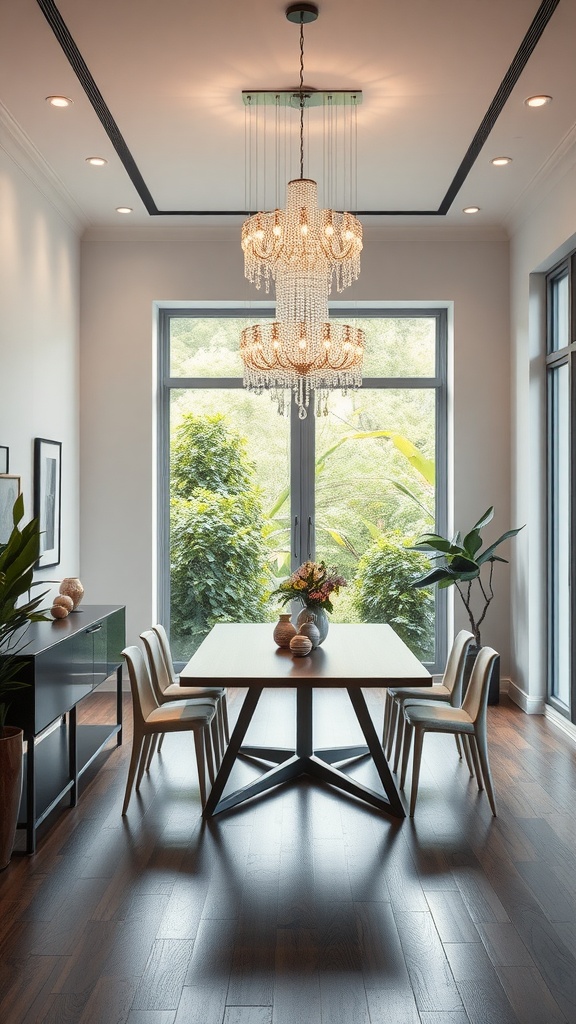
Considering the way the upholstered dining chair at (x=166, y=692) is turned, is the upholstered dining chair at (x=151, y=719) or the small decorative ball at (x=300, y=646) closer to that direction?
the small decorative ball

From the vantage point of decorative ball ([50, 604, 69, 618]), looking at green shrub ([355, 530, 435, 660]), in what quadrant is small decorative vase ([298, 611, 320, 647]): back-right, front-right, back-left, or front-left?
front-right

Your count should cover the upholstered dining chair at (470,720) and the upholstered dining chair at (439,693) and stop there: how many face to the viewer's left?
2

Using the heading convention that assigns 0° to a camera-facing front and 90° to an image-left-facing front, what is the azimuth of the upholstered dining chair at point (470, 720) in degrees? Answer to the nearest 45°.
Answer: approximately 90°

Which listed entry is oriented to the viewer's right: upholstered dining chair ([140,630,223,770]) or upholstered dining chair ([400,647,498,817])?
upholstered dining chair ([140,630,223,770])

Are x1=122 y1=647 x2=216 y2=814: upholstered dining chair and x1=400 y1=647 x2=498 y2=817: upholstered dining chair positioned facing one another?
yes

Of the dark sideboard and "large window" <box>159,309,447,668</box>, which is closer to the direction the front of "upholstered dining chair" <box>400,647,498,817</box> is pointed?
the dark sideboard

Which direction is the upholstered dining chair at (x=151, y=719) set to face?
to the viewer's right

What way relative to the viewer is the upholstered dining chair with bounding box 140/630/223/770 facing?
to the viewer's right

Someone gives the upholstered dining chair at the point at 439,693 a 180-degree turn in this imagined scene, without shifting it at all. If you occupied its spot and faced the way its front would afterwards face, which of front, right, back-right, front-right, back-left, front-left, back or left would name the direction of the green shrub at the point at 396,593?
left

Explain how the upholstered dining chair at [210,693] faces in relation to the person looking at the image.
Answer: facing to the right of the viewer

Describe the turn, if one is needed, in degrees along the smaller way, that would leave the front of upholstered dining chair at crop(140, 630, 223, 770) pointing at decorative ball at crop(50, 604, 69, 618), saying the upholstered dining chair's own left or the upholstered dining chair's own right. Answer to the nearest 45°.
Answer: approximately 180°

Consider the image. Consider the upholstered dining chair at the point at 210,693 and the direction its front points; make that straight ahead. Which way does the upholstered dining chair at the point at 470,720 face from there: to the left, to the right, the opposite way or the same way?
the opposite way

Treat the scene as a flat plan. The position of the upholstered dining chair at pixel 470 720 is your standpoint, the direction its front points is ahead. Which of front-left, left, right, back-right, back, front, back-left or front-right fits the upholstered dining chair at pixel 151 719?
front

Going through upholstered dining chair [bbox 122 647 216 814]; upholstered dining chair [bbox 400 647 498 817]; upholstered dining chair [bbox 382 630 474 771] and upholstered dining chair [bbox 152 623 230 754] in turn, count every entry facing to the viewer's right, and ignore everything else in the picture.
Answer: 2

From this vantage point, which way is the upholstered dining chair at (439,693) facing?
to the viewer's left

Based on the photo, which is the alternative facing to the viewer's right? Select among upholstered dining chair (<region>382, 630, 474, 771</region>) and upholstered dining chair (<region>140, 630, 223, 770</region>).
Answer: upholstered dining chair (<region>140, 630, 223, 770</region>)
